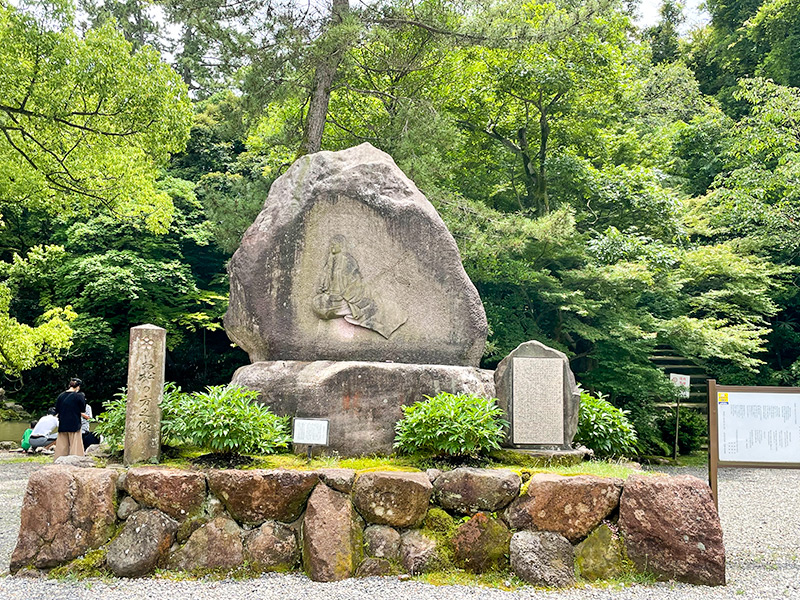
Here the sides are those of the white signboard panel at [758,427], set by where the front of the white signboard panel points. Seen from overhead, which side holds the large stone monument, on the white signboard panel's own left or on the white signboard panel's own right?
on the white signboard panel's own right

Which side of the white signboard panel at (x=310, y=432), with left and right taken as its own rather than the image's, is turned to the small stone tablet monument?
left

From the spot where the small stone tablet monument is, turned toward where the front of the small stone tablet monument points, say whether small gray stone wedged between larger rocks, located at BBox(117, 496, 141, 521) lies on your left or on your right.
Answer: on your right

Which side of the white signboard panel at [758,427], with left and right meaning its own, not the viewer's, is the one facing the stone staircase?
back

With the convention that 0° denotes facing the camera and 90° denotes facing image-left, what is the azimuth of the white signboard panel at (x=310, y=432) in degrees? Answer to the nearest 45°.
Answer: approximately 0°

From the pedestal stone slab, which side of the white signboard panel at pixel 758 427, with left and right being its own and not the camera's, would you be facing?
right

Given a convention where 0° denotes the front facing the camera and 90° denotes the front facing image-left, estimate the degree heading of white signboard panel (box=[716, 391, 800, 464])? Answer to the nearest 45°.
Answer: approximately 0°

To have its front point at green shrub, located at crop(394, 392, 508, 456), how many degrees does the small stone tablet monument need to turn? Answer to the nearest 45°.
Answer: approximately 45° to its right

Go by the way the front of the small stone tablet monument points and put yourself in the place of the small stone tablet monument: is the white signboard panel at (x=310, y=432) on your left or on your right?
on your right

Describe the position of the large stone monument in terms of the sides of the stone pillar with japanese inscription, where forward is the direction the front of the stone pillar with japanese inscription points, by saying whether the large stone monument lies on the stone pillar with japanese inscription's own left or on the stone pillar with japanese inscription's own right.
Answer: on the stone pillar with japanese inscription's own left

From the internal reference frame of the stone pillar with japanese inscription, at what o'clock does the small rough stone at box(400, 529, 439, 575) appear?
The small rough stone is roughly at 10 o'clock from the stone pillar with japanese inscription.
